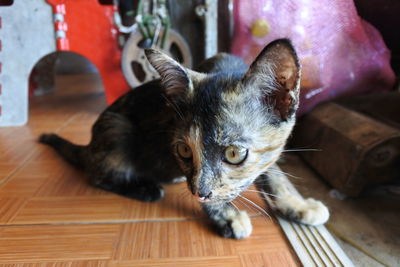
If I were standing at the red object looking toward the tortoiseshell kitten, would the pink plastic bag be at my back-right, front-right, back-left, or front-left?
front-left

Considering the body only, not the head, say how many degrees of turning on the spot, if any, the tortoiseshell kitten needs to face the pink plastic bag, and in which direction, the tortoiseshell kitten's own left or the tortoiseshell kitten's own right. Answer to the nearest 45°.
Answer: approximately 90° to the tortoiseshell kitten's own left

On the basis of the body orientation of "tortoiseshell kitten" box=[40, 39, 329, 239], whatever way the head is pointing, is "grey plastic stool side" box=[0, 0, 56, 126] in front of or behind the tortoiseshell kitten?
behind

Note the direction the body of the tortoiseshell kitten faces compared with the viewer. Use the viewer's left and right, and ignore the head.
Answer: facing the viewer and to the right of the viewer

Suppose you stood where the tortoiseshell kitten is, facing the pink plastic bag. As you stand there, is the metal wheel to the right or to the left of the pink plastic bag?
left

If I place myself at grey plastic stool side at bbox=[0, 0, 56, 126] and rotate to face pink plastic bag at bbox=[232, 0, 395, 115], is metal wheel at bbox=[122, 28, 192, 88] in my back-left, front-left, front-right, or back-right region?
front-left

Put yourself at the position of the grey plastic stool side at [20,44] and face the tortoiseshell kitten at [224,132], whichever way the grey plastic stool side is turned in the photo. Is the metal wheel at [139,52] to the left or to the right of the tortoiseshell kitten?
left

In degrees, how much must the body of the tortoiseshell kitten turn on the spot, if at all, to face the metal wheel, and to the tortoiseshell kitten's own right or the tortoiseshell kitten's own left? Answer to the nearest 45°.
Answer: approximately 135° to the tortoiseshell kitten's own left

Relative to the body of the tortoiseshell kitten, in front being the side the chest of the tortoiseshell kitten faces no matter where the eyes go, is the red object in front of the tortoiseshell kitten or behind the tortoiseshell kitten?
behind

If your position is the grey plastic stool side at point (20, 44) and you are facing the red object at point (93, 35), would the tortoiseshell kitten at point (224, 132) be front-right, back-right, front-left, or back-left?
front-right

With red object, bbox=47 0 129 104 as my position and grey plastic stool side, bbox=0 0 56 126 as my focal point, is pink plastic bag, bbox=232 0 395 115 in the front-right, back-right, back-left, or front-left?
back-left
